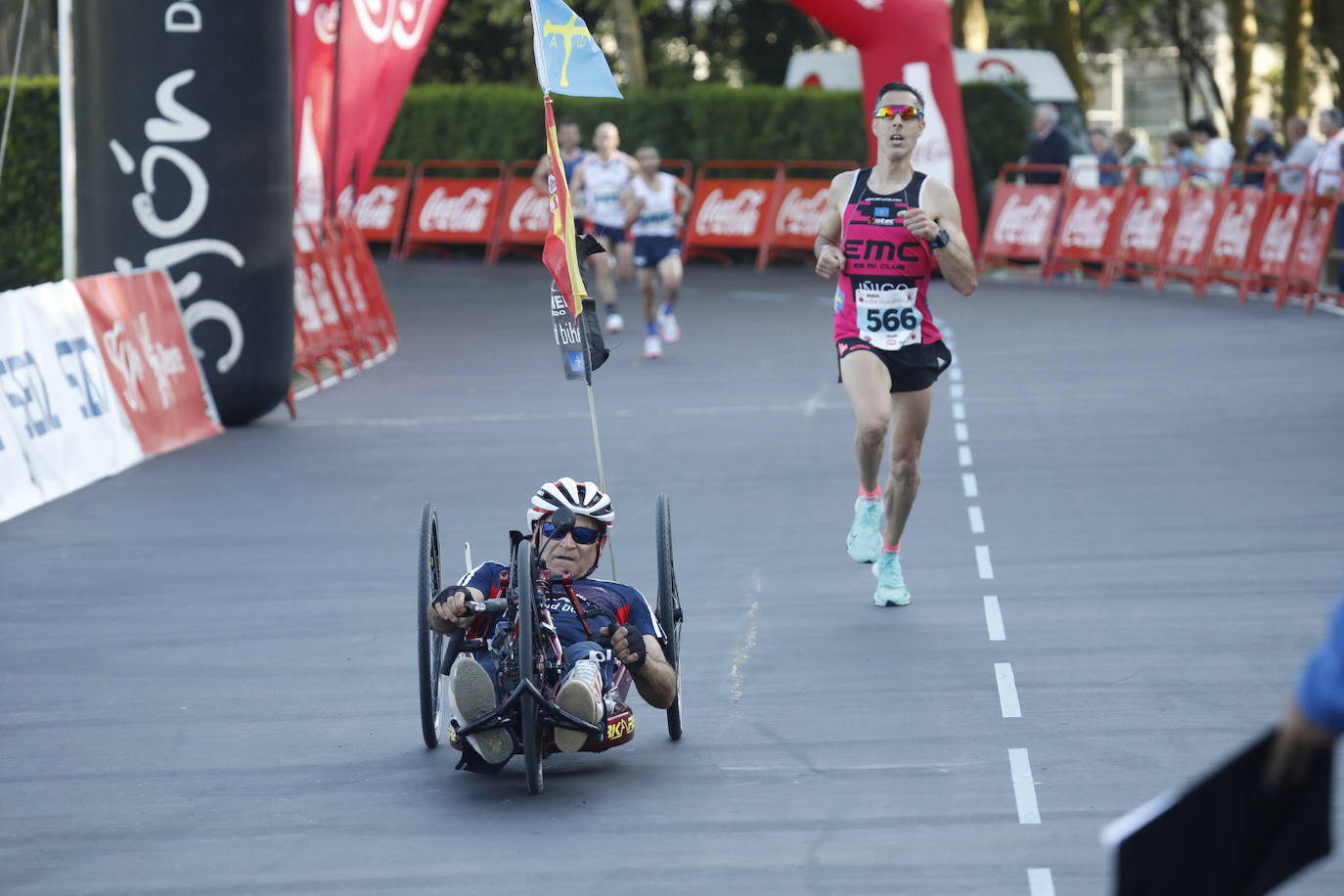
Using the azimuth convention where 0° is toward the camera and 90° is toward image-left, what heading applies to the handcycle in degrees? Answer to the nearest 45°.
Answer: approximately 0°

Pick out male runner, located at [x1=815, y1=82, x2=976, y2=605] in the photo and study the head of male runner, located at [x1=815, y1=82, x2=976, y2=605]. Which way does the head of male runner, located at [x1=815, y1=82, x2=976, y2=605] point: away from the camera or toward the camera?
toward the camera

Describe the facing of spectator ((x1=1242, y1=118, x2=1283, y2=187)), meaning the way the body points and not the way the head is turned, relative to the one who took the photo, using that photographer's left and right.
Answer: facing the viewer and to the left of the viewer

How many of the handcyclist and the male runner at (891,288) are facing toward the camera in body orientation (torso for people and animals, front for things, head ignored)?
2

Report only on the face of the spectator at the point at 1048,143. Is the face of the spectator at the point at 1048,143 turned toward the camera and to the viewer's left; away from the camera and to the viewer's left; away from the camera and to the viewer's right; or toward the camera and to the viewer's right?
toward the camera and to the viewer's left

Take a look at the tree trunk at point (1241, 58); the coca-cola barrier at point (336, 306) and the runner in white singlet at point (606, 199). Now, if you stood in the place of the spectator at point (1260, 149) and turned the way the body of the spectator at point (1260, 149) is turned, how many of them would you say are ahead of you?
2

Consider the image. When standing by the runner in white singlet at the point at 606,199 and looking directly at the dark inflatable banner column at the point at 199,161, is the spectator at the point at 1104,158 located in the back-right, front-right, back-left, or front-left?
back-left

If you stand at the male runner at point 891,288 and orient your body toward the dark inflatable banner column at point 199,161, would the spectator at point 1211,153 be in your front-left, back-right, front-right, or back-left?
front-right

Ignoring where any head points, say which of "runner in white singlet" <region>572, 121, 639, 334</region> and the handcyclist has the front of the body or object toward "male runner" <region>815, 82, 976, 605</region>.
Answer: the runner in white singlet

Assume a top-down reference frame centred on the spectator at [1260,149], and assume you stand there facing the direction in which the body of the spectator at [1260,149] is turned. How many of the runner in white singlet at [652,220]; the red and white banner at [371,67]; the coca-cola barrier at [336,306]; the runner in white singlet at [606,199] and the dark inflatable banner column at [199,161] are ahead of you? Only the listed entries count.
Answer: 5

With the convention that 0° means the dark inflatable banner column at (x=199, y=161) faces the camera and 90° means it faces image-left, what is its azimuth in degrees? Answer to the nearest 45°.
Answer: approximately 0°

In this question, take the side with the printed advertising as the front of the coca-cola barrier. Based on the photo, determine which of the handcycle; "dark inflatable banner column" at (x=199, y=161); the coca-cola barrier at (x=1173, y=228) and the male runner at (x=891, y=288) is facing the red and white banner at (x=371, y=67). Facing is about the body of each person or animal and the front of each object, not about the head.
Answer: the coca-cola barrier

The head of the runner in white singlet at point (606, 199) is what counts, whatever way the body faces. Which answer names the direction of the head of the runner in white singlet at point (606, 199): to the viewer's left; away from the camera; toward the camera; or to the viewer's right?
toward the camera

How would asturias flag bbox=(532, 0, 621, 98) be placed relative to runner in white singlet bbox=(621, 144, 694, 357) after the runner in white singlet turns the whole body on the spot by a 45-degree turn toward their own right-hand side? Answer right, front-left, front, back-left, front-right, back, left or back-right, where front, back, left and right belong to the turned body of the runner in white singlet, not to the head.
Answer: front-left

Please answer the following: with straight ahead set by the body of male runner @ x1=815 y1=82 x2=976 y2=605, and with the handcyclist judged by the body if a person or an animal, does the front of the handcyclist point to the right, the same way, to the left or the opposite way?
the same way

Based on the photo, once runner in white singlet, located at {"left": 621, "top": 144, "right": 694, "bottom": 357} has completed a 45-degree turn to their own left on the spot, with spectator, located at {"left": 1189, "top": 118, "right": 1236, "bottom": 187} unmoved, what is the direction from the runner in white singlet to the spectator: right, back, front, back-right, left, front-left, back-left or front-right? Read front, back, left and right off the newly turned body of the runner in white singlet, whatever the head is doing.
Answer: left

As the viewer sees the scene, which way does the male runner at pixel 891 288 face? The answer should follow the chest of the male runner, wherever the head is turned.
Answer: toward the camera

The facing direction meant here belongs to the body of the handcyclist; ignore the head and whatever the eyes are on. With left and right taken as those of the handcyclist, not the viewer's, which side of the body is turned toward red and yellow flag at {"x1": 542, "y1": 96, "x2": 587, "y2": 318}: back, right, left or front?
back

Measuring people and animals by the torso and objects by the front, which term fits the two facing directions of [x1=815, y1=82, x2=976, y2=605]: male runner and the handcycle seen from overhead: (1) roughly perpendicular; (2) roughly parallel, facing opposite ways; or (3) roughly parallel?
roughly parallel

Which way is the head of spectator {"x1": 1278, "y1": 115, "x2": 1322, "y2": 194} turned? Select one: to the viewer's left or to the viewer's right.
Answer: to the viewer's left
